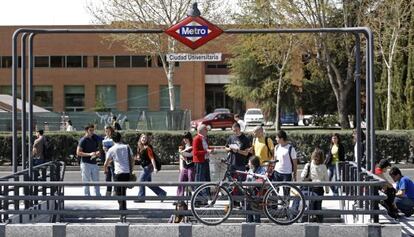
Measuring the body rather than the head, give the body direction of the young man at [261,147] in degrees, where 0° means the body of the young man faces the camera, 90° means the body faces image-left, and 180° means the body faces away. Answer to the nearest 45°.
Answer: approximately 45°

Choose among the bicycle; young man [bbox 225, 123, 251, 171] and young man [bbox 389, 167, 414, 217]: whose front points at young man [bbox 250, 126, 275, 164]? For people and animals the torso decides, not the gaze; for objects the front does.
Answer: young man [bbox 389, 167, 414, 217]

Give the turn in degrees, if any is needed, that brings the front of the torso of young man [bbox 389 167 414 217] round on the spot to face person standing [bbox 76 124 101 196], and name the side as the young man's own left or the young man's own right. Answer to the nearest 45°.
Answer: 0° — they already face them

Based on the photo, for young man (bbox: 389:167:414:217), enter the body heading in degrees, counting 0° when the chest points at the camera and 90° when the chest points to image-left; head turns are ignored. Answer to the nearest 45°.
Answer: approximately 90°
